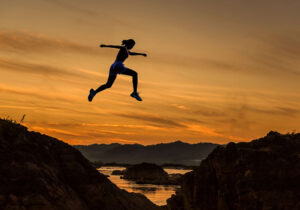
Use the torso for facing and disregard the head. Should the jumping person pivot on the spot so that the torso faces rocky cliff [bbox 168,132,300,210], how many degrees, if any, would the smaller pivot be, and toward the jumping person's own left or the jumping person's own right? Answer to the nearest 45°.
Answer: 0° — they already face it

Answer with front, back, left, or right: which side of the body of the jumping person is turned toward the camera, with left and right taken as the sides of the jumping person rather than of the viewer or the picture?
right
